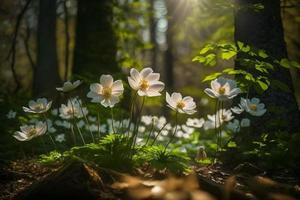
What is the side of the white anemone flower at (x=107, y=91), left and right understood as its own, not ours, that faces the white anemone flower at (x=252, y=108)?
left

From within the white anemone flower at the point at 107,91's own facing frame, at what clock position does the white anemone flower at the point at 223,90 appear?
the white anemone flower at the point at 223,90 is roughly at 9 o'clock from the white anemone flower at the point at 107,91.

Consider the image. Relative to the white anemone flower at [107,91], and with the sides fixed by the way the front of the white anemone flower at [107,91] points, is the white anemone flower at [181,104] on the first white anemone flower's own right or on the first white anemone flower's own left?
on the first white anemone flower's own left

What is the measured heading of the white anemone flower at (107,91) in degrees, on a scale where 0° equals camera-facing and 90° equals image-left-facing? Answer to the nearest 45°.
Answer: approximately 0°

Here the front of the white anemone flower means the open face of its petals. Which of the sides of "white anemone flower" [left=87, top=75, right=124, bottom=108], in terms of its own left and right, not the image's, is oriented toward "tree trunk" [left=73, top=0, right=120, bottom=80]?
back

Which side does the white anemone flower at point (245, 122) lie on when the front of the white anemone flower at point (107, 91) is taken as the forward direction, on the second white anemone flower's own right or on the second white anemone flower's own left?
on the second white anemone flower's own left

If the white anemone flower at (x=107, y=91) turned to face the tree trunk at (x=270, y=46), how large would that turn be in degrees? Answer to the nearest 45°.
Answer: approximately 135° to its left
